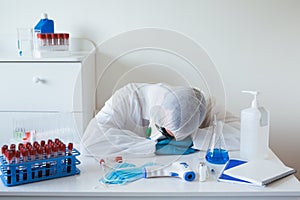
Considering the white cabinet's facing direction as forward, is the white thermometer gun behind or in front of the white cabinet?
in front

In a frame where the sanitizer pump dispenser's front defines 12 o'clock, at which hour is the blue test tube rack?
The blue test tube rack is roughly at 11 o'clock from the sanitizer pump dispenser.

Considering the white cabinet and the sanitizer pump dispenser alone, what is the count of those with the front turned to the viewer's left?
1

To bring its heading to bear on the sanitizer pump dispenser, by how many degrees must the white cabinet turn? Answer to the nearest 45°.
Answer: approximately 45° to its left

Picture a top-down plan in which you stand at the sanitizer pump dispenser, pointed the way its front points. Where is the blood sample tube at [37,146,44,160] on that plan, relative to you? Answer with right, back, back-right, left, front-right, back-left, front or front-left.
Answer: front-left

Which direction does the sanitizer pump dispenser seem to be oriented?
to the viewer's left

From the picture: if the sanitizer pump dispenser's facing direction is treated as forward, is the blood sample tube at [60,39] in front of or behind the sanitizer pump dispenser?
in front

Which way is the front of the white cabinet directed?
toward the camera

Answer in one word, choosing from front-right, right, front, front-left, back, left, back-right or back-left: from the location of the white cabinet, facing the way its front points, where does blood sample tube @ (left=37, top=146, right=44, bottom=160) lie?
front
